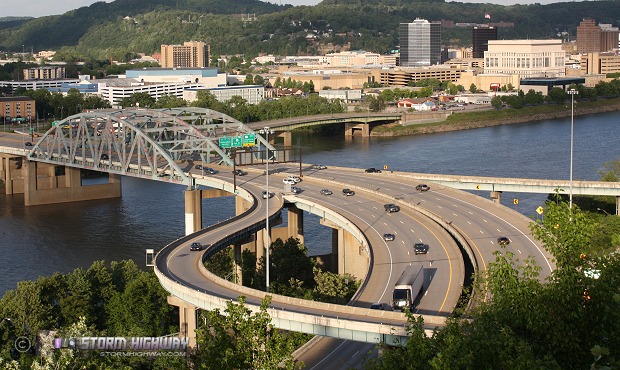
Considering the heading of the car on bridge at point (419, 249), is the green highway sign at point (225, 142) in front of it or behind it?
behind

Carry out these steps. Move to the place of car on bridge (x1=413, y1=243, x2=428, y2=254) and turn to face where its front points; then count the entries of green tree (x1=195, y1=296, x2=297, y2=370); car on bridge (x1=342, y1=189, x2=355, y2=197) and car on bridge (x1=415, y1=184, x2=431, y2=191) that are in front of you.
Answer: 1

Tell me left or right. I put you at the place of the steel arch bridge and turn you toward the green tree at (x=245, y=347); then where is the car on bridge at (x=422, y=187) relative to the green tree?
left

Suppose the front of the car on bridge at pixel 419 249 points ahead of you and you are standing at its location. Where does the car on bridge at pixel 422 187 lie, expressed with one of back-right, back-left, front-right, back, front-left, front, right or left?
back

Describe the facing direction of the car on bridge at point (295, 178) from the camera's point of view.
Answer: facing the viewer and to the right of the viewer

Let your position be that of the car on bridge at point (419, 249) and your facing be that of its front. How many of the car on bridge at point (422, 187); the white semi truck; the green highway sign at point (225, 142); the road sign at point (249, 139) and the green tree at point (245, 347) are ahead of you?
2

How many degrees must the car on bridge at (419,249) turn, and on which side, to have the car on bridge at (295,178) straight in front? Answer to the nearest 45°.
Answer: approximately 180°

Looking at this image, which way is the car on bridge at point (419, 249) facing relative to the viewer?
toward the camera
